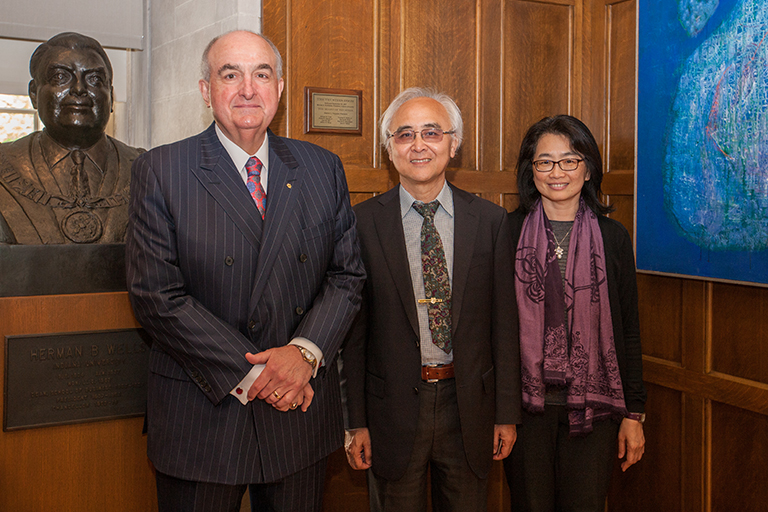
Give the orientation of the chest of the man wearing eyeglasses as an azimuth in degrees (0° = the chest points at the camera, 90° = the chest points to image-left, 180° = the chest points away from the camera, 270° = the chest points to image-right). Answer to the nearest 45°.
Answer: approximately 0°

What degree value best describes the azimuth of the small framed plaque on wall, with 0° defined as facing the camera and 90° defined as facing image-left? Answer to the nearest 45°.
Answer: approximately 0°

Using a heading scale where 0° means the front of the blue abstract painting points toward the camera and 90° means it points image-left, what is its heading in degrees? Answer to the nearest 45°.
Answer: approximately 45°

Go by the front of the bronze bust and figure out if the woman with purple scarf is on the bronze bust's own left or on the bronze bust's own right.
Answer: on the bronze bust's own left

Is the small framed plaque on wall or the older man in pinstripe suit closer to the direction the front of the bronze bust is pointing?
the older man in pinstripe suit

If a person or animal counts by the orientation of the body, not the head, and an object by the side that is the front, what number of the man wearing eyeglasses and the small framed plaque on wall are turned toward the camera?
2

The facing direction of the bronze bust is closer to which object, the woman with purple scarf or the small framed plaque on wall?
the woman with purple scarf

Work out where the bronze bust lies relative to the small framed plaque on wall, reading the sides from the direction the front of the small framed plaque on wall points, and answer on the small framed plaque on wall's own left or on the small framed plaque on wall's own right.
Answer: on the small framed plaque on wall's own right

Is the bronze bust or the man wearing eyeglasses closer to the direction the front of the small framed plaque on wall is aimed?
the man wearing eyeglasses
